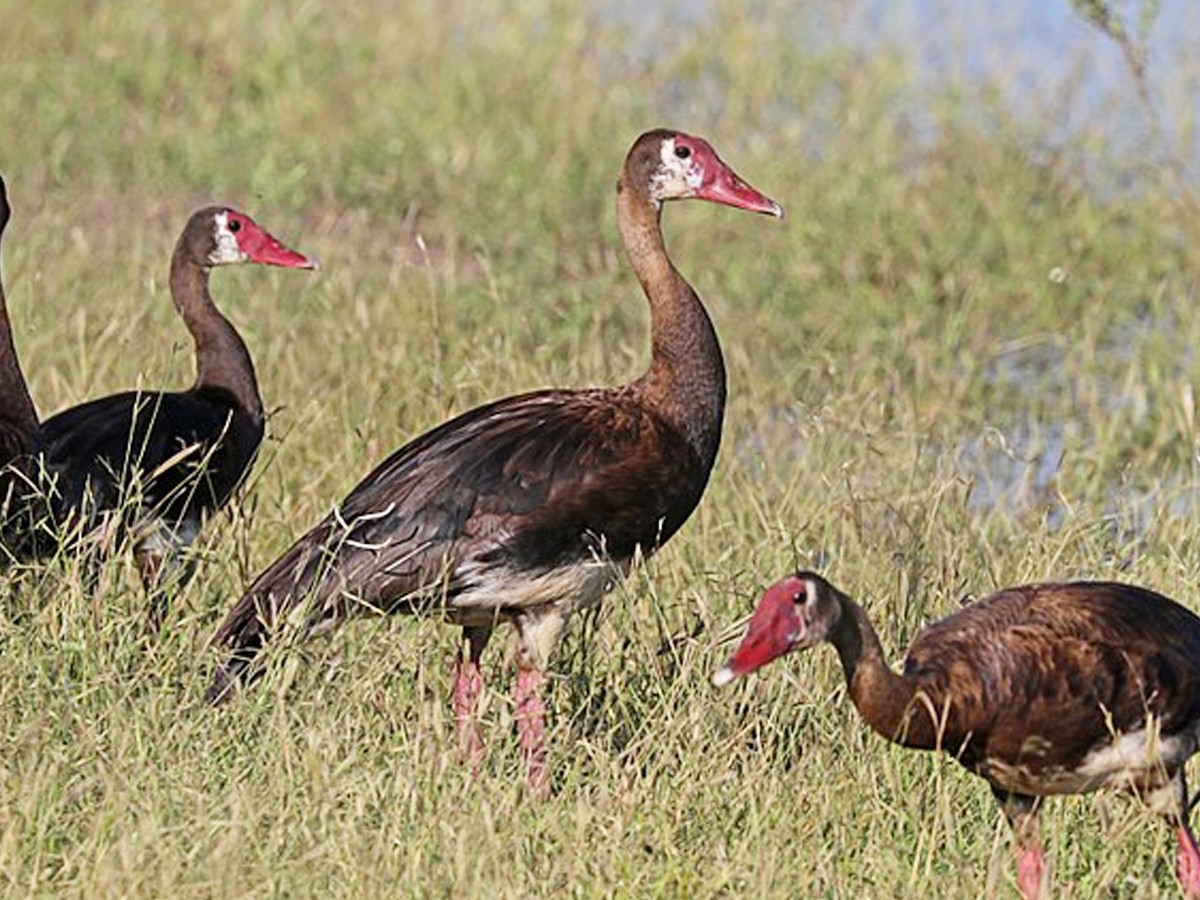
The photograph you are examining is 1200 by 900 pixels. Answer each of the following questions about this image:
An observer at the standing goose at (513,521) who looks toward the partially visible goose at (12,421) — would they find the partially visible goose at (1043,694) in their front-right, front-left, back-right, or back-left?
back-left

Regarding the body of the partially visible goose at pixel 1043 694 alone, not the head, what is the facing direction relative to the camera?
to the viewer's left

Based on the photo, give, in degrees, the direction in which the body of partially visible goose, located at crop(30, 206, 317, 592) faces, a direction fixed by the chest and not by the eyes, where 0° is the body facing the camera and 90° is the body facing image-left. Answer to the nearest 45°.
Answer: approximately 270°

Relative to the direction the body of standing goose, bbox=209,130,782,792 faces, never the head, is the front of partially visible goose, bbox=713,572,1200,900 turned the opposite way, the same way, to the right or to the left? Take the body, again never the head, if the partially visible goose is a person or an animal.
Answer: the opposite way

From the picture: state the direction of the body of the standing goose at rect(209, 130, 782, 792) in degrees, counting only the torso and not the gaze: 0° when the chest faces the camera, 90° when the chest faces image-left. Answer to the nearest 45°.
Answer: approximately 270°

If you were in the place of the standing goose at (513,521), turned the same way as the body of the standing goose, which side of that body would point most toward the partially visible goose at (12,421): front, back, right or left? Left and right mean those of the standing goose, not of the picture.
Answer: back

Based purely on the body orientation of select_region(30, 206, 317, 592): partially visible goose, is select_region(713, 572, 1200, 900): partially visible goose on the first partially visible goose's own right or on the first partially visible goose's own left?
on the first partially visible goose's own right

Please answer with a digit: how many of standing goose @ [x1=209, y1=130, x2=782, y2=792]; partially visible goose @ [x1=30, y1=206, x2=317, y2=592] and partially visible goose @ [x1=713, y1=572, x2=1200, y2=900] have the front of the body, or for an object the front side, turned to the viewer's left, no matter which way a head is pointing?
1
